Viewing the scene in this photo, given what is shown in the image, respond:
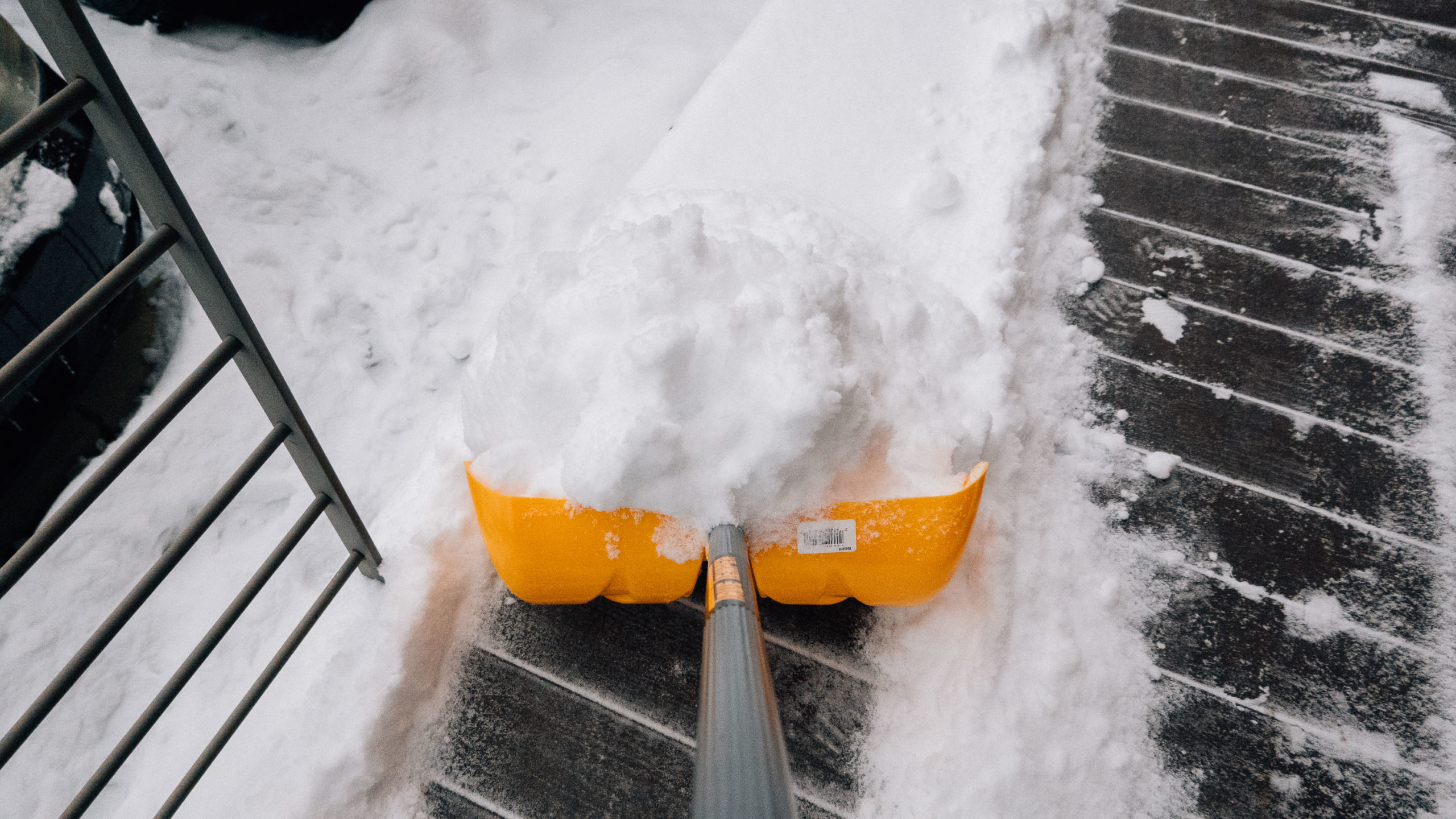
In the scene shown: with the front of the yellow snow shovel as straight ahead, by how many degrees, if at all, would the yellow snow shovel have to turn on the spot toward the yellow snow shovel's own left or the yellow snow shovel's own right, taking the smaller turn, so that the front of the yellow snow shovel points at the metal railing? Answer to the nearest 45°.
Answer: approximately 90° to the yellow snow shovel's own left

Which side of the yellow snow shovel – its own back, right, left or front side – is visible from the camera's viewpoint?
back
